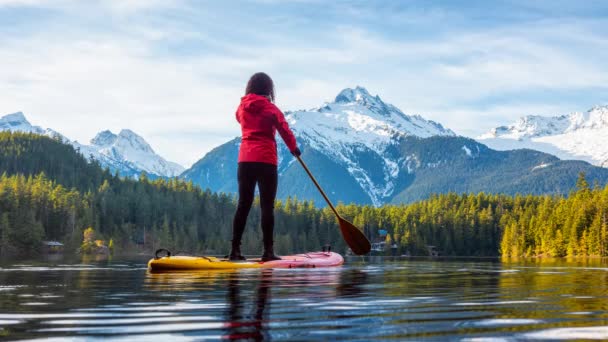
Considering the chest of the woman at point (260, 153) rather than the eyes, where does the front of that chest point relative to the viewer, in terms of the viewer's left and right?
facing away from the viewer and to the right of the viewer
